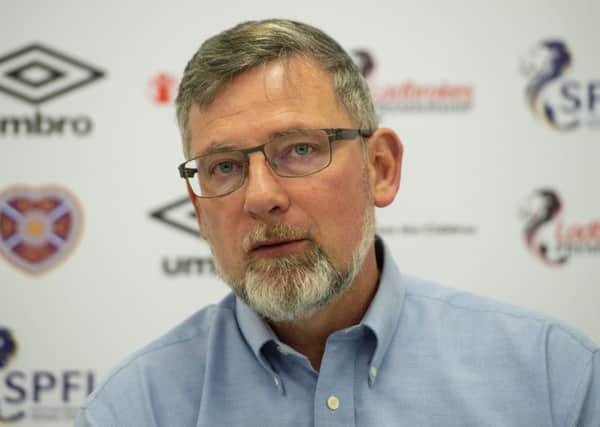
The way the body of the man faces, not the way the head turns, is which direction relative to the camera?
toward the camera

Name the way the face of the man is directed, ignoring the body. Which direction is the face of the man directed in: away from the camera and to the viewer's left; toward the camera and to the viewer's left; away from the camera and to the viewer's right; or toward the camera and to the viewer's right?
toward the camera and to the viewer's left
